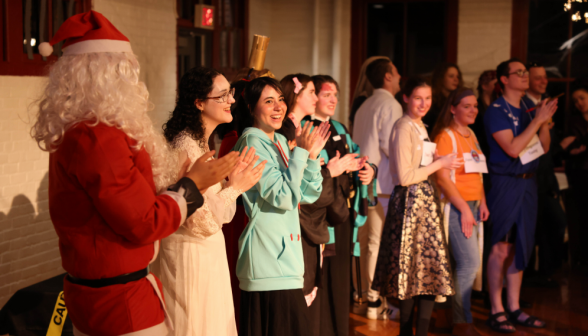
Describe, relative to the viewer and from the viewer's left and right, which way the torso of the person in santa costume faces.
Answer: facing away from the viewer and to the right of the viewer

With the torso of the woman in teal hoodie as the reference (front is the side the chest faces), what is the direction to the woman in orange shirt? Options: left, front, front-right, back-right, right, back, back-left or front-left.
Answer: left

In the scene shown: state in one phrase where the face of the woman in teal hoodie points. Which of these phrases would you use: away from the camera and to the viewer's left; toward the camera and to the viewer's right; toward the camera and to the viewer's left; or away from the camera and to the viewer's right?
toward the camera and to the viewer's right

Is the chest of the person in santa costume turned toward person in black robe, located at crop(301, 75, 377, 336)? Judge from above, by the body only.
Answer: yes

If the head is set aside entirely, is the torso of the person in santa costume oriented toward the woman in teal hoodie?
yes

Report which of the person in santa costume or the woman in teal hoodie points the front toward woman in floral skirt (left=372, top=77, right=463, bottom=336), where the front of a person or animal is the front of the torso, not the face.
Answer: the person in santa costume

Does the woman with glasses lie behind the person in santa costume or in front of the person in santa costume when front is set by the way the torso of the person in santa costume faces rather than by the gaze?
in front
